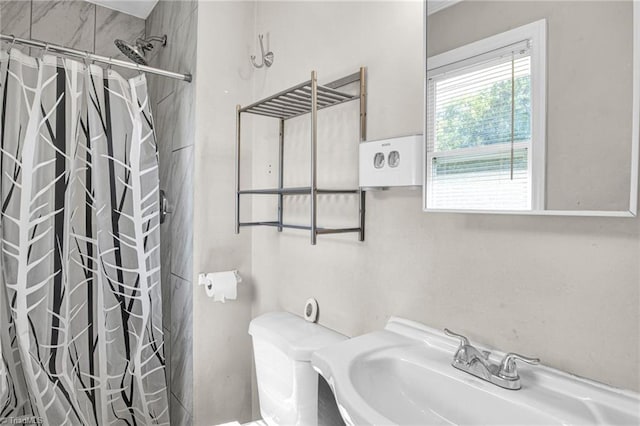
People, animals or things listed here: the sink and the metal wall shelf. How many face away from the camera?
0

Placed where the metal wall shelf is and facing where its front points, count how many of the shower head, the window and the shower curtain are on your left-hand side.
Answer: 1

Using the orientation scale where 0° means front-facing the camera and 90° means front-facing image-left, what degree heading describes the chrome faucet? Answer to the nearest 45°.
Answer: approximately 45°

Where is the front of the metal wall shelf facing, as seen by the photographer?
facing the viewer and to the left of the viewer
